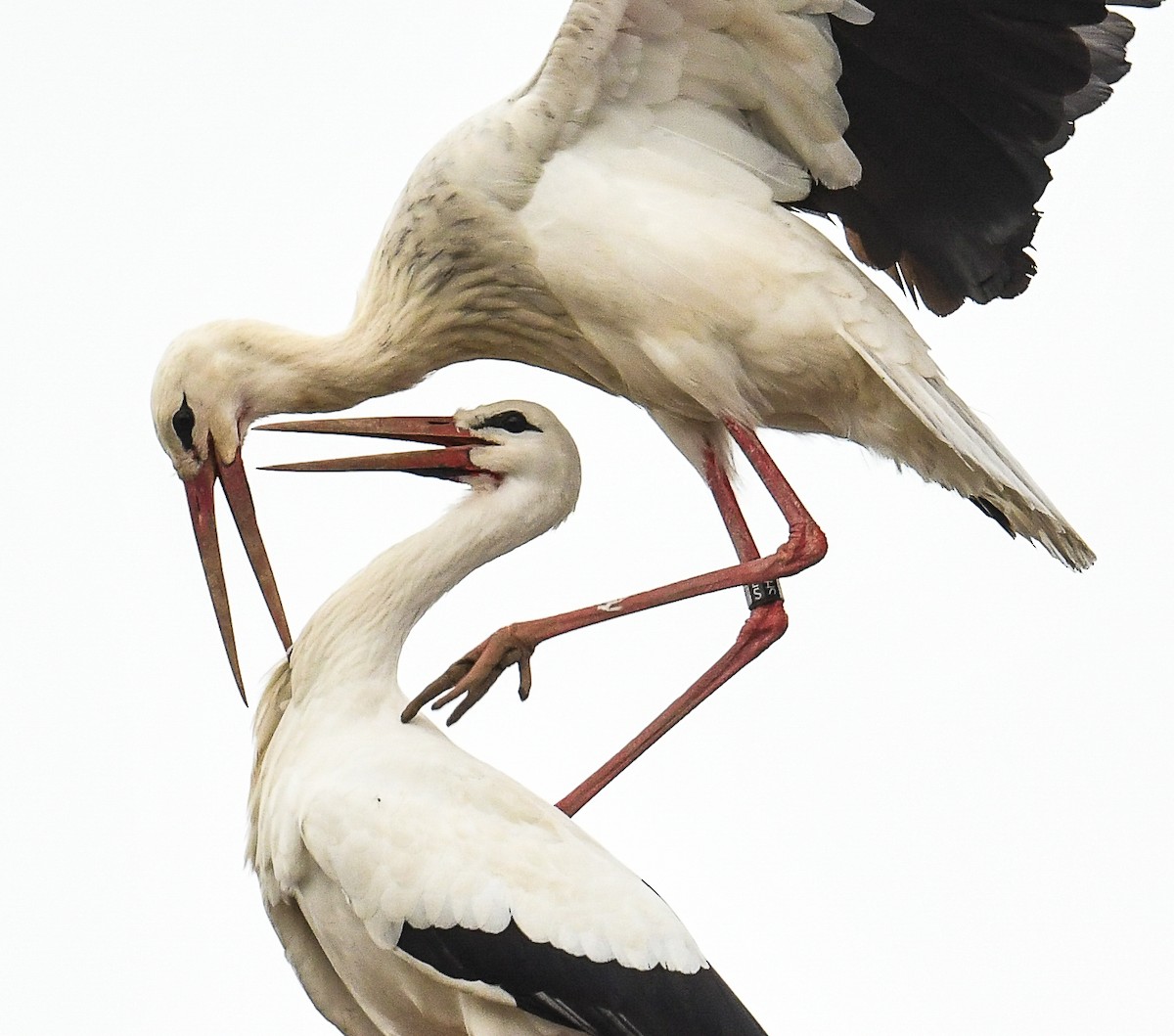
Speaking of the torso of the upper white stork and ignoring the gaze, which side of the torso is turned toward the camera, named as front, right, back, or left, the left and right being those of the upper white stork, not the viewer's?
left

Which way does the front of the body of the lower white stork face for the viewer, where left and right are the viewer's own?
facing to the left of the viewer
